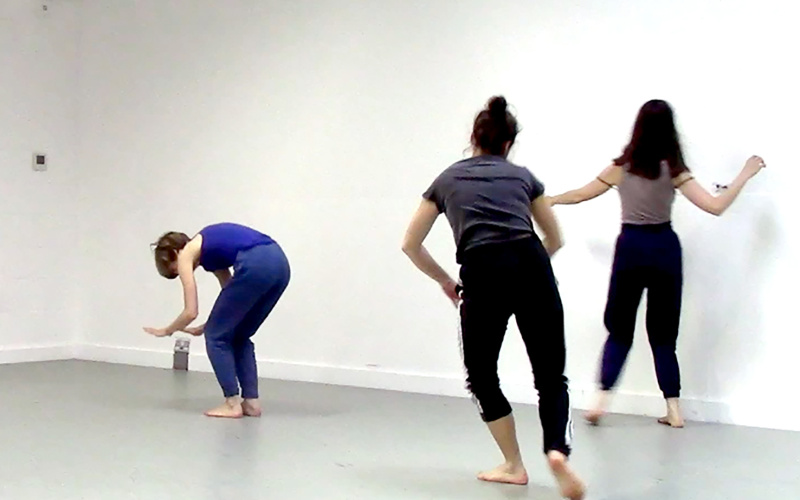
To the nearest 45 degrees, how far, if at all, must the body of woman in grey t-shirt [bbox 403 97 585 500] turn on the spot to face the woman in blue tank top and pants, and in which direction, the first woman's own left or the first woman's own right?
approximately 45° to the first woman's own left

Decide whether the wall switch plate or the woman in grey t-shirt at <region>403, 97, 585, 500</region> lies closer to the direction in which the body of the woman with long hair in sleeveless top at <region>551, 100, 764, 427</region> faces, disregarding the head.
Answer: the wall switch plate

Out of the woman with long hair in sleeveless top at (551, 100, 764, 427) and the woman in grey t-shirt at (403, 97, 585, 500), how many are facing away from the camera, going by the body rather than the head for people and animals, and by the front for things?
2

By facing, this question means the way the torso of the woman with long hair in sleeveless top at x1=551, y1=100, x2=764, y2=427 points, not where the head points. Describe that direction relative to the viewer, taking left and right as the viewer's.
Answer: facing away from the viewer

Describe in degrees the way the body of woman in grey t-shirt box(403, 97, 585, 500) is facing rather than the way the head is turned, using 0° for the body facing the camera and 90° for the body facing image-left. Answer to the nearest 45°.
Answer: approximately 180°

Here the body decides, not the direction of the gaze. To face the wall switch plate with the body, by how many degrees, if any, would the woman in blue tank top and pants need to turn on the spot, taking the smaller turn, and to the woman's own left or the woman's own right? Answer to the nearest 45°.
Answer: approximately 45° to the woman's own right

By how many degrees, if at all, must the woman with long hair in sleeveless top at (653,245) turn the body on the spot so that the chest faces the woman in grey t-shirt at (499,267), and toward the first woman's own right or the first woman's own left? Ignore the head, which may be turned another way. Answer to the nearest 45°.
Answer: approximately 180°

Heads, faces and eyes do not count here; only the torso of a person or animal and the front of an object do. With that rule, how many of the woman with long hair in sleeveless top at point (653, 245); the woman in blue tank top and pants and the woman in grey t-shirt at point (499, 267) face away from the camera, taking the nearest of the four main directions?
2

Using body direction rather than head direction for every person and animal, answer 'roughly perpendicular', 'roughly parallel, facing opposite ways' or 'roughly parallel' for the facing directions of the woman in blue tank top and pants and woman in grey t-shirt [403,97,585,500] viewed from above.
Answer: roughly perpendicular

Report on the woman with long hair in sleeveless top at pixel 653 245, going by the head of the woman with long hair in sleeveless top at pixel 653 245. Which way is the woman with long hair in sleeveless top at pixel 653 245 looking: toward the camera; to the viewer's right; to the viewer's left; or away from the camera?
away from the camera

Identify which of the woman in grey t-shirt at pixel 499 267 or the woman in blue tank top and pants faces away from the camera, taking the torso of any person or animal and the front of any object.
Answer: the woman in grey t-shirt

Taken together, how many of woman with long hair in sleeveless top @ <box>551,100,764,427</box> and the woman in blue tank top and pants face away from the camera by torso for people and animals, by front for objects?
1

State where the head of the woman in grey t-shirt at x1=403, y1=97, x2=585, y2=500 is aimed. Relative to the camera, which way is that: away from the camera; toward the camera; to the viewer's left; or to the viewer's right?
away from the camera

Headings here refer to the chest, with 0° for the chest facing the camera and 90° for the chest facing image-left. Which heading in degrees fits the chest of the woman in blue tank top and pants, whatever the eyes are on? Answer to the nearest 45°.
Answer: approximately 90°

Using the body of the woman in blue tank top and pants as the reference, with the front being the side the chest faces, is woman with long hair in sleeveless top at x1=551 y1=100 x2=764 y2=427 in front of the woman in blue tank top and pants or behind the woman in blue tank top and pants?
behind

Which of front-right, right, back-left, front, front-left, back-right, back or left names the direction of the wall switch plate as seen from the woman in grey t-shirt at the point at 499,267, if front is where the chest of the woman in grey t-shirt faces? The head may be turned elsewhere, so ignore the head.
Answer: front-left

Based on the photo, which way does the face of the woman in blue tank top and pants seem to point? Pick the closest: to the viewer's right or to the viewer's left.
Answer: to the viewer's left
